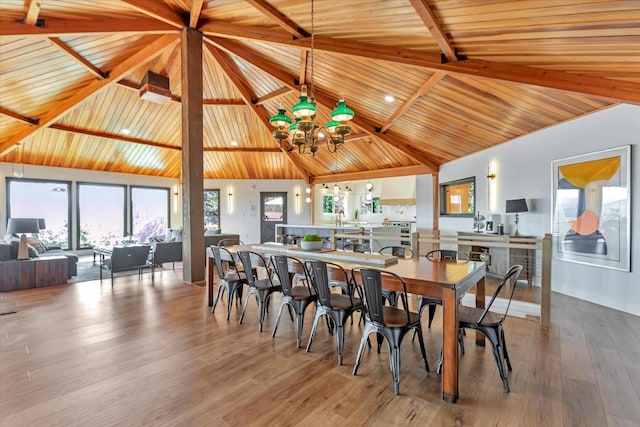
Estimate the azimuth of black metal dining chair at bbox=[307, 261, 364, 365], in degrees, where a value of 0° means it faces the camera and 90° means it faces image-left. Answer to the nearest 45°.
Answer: approximately 225°

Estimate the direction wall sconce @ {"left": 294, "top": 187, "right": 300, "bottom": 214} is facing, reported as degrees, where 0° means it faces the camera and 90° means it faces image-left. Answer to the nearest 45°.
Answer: approximately 0°

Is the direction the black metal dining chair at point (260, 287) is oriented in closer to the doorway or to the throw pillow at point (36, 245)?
the doorway

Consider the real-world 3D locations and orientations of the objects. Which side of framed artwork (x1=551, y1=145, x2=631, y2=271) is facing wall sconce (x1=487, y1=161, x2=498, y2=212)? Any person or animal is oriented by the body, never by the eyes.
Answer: right

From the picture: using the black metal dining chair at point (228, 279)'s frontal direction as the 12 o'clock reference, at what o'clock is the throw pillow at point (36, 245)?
The throw pillow is roughly at 9 o'clock from the black metal dining chair.

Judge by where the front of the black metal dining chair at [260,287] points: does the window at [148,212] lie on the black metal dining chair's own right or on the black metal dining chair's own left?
on the black metal dining chair's own left

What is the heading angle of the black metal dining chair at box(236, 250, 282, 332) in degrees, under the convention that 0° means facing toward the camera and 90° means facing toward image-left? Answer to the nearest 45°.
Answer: approximately 225°

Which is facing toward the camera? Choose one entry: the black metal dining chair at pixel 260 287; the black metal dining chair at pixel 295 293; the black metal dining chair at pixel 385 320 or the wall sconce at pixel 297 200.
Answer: the wall sconce

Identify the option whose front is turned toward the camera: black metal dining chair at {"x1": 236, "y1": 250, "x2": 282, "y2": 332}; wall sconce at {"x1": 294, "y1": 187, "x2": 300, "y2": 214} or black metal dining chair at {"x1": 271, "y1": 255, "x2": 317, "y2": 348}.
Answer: the wall sconce

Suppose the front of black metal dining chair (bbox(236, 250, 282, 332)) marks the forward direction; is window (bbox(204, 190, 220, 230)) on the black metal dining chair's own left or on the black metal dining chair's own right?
on the black metal dining chair's own left

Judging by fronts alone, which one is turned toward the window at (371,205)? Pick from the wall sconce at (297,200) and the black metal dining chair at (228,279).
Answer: the black metal dining chair

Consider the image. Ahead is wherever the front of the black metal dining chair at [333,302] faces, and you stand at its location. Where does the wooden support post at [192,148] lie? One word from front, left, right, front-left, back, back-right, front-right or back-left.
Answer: left

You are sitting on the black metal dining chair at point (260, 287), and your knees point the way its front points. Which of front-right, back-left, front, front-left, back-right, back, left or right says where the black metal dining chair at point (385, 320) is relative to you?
right

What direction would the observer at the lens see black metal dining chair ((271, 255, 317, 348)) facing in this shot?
facing away from the viewer and to the right of the viewer

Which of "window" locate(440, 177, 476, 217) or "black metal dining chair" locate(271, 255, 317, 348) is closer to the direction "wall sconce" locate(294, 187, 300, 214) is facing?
the black metal dining chair

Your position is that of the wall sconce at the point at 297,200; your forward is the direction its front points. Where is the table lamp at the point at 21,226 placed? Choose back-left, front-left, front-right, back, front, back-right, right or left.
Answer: front-right

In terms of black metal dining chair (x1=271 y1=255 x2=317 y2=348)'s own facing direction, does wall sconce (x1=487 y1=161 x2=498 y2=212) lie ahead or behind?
ahead

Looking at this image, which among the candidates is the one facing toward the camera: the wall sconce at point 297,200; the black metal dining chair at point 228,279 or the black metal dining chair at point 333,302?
the wall sconce
